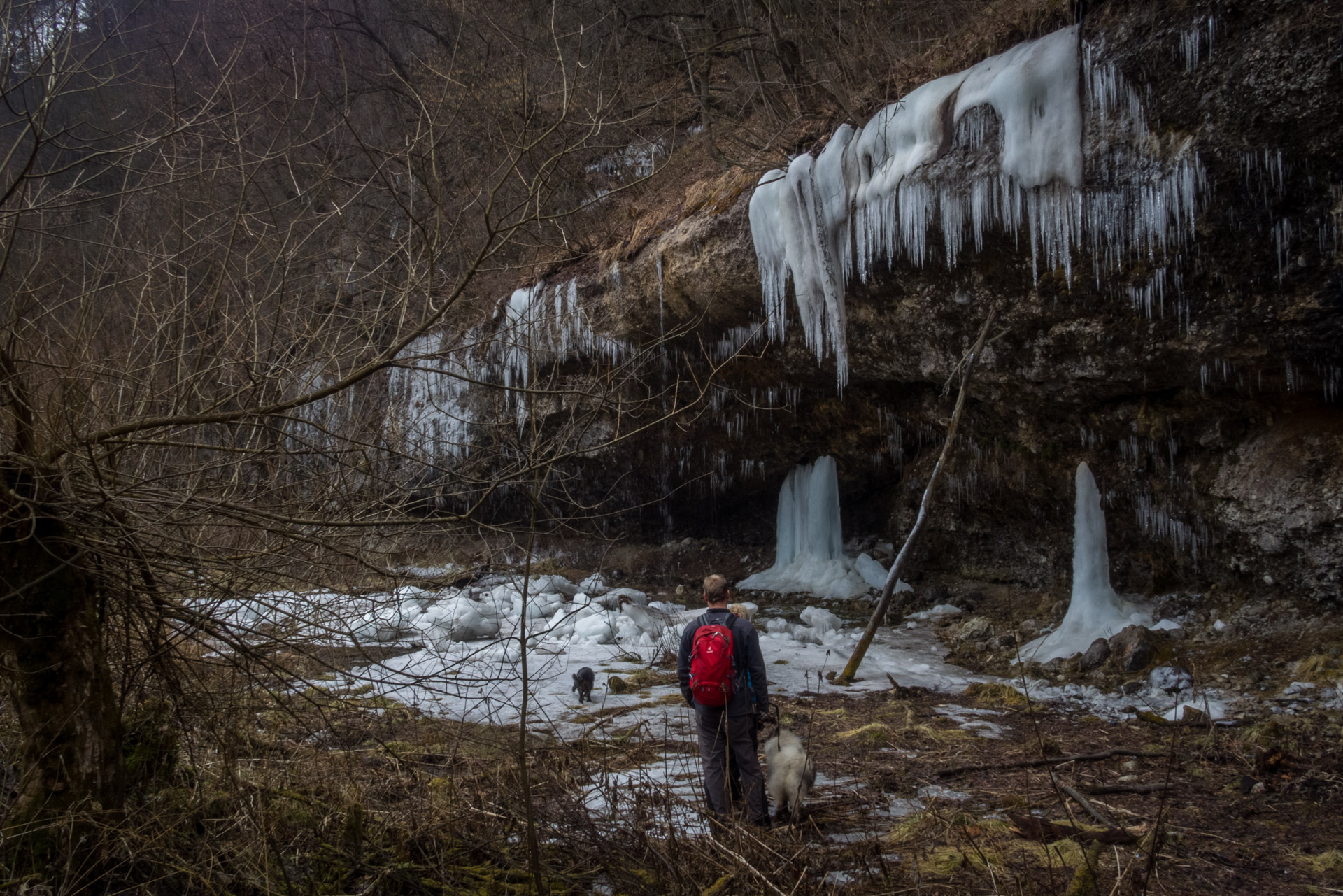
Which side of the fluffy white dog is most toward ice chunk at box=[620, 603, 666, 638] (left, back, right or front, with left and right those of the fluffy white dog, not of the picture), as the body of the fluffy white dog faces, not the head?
front

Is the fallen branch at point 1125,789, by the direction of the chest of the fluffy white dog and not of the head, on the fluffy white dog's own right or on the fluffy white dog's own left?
on the fluffy white dog's own right

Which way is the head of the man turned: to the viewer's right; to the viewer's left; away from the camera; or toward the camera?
away from the camera

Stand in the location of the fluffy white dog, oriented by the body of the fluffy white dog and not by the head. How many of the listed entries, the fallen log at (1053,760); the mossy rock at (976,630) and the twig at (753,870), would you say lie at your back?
1

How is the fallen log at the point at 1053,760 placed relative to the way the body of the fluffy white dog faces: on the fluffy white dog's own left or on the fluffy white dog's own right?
on the fluffy white dog's own right

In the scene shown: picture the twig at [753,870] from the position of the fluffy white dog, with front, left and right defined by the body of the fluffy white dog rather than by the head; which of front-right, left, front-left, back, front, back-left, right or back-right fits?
back

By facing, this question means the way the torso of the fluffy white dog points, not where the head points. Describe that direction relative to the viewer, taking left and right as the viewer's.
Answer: facing away from the viewer

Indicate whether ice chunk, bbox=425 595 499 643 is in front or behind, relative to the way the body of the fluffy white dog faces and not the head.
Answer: in front

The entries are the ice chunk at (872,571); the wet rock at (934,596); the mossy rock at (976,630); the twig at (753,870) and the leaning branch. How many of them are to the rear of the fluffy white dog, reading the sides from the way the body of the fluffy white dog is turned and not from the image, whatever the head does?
1

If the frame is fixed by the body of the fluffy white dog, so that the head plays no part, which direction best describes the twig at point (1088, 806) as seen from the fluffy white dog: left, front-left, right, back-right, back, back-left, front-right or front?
right

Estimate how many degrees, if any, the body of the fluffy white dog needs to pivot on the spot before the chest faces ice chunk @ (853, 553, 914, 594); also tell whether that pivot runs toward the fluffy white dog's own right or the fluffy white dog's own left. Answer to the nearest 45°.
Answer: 0° — it already faces it

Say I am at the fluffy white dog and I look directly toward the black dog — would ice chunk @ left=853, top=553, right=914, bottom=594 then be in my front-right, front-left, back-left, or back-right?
front-right

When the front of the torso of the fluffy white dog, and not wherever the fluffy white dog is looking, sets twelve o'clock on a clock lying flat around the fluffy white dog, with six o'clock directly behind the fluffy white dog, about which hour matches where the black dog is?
The black dog is roughly at 11 o'clock from the fluffy white dog.

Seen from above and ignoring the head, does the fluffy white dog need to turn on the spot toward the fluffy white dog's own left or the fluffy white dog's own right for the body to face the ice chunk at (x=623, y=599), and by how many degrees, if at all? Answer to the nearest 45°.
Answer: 0° — it already faces it
